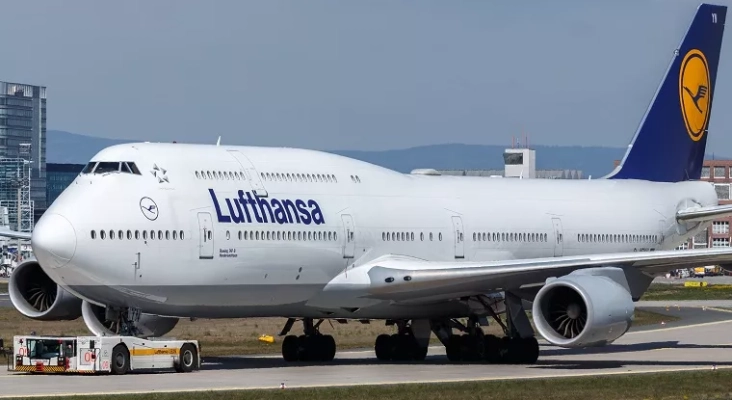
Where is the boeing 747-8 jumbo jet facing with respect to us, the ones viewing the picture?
facing the viewer and to the left of the viewer
